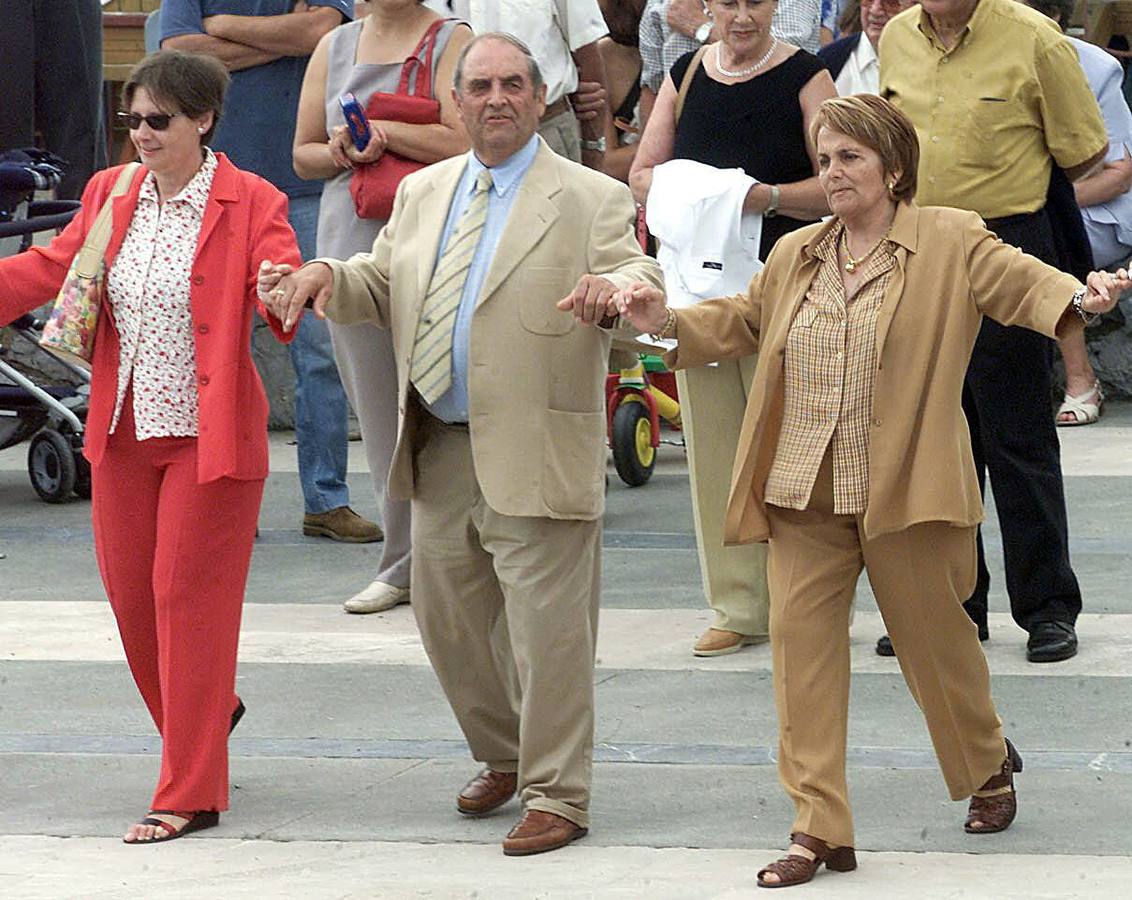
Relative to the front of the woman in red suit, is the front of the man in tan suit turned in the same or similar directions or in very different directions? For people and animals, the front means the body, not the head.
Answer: same or similar directions

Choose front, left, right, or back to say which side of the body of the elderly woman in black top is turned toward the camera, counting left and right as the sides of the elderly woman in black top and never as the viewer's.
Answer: front

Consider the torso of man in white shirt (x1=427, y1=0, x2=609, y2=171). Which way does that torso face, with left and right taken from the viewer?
facing the viewer

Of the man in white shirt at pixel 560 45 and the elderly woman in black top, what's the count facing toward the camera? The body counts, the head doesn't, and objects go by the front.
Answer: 2

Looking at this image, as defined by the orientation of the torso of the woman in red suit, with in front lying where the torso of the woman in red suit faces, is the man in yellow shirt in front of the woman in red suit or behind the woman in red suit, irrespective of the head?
behind

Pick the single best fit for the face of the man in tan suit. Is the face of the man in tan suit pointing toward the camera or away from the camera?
toward the camera

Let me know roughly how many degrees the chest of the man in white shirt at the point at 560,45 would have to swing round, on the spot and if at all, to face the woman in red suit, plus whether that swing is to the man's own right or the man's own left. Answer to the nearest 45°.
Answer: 0° — they already face them

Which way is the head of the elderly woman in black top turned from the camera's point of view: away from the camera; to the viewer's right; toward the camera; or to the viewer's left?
toward the camera

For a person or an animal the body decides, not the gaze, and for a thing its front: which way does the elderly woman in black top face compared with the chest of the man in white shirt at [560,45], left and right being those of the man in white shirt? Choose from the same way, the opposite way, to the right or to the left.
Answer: the same way

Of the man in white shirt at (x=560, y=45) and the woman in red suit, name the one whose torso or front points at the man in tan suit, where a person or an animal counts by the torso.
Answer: the man in white shirt
